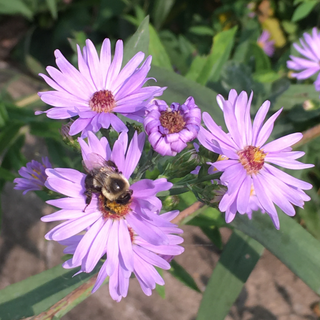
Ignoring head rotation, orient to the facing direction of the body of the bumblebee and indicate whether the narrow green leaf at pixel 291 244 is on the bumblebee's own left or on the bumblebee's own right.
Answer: on the bumblebee's own left

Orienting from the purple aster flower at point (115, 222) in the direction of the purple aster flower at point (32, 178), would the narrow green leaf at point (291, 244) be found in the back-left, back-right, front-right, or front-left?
back-right

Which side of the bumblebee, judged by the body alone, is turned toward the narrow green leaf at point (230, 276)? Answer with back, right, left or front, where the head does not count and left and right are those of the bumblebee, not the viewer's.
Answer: left
